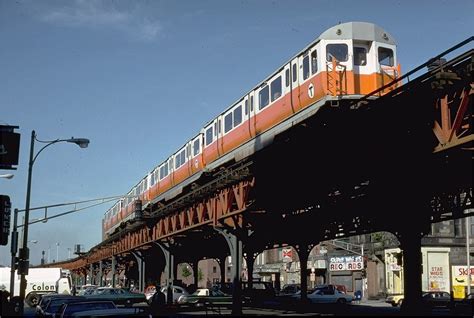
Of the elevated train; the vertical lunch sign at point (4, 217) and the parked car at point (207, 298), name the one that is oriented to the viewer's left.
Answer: the parked car

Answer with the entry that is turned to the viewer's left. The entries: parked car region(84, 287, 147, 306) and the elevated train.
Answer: the parked car

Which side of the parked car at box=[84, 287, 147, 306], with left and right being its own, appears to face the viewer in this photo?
left

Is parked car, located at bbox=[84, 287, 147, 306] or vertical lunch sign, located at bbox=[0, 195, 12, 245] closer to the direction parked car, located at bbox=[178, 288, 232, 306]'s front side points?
the parked car

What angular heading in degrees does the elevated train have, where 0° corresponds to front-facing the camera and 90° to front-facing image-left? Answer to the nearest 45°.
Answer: approximately 315°

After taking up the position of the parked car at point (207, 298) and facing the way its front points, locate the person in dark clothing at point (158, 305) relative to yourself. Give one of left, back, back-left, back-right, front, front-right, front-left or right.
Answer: left

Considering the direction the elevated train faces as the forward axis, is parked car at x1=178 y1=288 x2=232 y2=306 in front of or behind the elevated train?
behind

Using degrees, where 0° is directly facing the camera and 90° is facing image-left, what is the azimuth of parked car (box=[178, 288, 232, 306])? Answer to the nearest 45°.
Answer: approximately 90°
